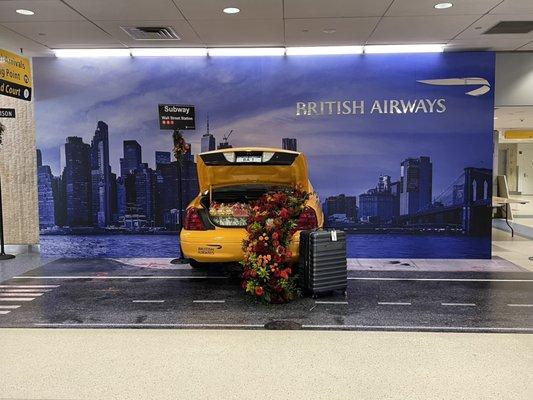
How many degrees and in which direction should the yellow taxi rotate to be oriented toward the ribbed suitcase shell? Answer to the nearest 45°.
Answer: approximately 135° to its right

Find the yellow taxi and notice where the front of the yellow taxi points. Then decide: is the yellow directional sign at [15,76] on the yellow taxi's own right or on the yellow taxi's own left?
on the yellow taxi's own left

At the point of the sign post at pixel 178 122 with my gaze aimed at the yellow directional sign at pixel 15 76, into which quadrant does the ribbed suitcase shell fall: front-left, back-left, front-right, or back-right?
back-left

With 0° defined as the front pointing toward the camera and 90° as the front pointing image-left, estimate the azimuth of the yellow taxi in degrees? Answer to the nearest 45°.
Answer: approximately 180°
